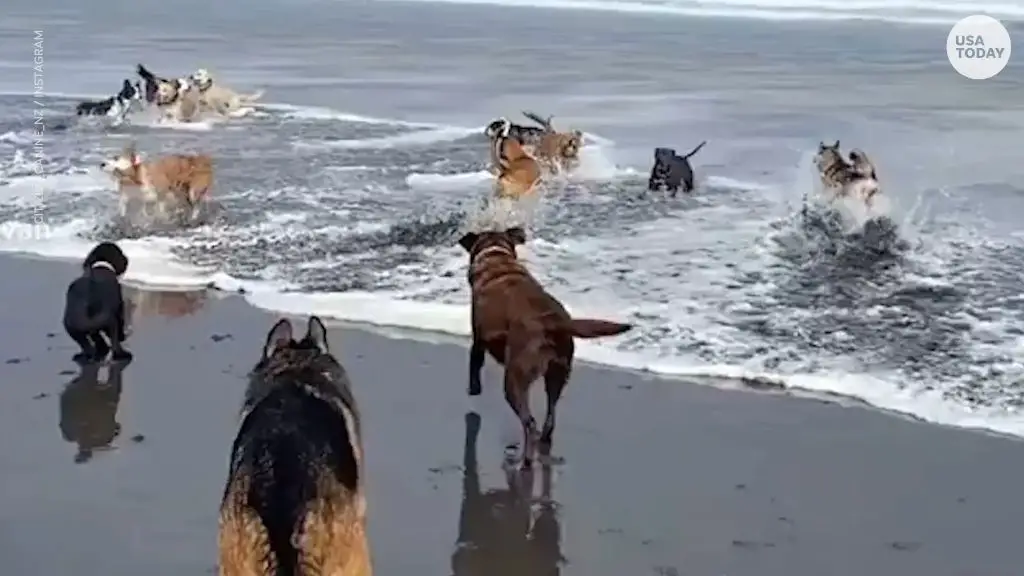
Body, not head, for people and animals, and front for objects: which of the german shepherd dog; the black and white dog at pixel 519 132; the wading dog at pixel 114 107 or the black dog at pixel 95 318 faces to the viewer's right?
the wading dog

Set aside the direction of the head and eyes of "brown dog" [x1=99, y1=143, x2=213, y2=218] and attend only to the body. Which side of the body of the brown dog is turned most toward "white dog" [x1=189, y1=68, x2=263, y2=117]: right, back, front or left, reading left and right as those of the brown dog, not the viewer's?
right

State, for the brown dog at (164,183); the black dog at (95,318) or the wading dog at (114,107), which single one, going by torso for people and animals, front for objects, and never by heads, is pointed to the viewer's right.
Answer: the wading dog

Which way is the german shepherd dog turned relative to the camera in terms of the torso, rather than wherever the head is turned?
away from the camera

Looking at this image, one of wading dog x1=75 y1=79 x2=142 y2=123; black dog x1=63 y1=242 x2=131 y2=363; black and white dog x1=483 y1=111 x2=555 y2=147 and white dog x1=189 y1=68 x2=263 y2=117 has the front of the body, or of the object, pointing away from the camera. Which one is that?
black dog x1=63 y1=242 x2=131 y2=363

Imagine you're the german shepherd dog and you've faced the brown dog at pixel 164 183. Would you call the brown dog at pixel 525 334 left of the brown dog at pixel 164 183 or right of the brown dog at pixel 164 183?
right

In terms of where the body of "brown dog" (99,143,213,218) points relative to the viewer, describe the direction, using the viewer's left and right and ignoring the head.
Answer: facing to the left of the viewer

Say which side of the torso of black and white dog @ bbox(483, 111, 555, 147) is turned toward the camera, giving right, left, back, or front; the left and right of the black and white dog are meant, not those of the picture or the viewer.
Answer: left

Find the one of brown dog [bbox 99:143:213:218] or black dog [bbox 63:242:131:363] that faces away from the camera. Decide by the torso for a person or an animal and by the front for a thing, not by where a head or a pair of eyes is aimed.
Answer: the black dog

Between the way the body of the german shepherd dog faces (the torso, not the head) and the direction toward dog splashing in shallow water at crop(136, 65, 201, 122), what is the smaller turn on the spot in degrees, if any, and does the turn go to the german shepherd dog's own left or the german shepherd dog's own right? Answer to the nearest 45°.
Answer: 0° — it already faces it

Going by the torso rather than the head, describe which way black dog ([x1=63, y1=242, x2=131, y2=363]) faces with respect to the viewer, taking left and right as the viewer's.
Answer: facing away from the viewer

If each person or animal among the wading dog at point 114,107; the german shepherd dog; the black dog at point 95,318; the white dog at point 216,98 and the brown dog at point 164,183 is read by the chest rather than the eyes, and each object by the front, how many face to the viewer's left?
2

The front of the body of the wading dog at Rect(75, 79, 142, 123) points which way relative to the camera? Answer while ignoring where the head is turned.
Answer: to the viewer's right

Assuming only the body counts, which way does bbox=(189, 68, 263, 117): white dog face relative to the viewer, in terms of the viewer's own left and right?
facing to the left of the viewer
